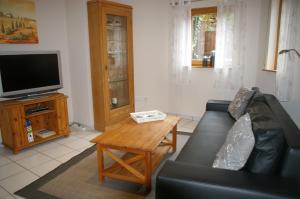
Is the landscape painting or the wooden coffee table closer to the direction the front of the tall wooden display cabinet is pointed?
the wooden coffee table

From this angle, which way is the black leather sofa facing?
to the viewer's left

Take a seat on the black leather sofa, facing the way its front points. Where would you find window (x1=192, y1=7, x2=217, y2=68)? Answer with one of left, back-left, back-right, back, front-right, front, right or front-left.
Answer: right

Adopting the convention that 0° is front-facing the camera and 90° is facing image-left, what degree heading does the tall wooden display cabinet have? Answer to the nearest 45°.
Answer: approximately 315°

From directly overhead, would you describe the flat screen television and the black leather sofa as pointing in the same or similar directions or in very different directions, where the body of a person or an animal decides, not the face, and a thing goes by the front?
very different directions

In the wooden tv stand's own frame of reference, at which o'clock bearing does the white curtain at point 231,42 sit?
The white curtain is roughly at 11 o'clock from the wooden tv stand.

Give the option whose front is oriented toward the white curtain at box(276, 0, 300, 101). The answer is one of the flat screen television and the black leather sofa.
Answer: the flat screen television

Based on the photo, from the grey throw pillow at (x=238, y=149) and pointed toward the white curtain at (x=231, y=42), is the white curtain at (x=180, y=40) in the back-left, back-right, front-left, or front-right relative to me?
front-left

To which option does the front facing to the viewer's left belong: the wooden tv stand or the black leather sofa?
the black leather sofa

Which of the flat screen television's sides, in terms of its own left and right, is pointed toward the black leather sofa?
front

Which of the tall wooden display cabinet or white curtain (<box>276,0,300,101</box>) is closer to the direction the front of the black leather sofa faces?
the tall wooden display cabinet

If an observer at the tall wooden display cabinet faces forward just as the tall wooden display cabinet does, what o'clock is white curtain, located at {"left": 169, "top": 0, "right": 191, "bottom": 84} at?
The white curtain is roughly at 10 o'clock from the tall wooden display cabinet.

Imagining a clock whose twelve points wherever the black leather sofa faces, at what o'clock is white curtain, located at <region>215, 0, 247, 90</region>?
The white curtain is roughly at 3 o'clock from the black leather sofa.

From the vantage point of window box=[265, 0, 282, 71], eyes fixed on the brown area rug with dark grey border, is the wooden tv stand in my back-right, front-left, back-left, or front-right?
front-right

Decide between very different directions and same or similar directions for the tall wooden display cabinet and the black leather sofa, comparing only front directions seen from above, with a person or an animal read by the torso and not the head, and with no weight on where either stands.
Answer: very different directions

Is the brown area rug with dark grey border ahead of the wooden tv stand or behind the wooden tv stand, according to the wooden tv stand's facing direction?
ahead
